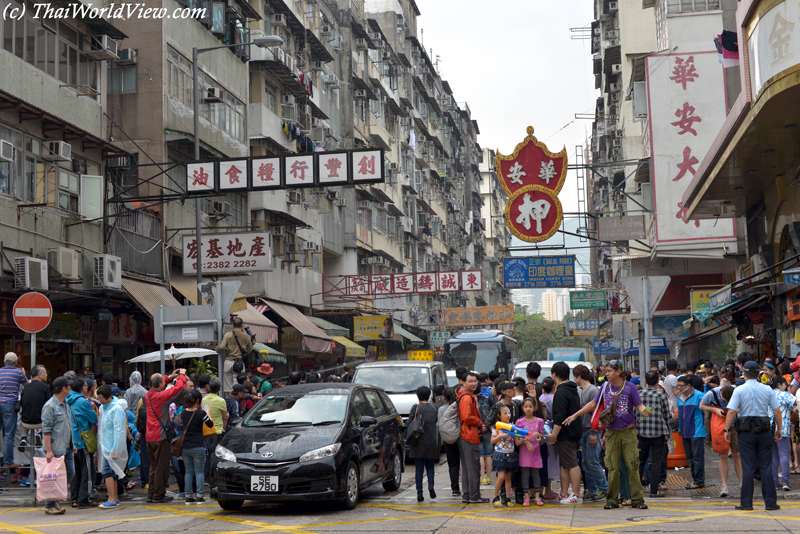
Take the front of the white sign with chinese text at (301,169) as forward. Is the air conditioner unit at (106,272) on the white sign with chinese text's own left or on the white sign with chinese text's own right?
on the white sign with chinese text's own right

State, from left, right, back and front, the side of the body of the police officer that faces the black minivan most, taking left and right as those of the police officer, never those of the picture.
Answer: left

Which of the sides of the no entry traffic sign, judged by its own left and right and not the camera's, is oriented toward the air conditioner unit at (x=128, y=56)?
back

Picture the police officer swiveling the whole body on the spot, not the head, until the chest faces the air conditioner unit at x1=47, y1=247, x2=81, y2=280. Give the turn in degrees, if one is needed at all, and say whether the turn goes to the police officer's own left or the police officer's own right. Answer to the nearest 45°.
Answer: approximately 90° to the police officer's own left

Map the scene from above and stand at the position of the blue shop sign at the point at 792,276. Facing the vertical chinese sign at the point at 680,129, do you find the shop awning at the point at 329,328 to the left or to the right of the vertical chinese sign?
left

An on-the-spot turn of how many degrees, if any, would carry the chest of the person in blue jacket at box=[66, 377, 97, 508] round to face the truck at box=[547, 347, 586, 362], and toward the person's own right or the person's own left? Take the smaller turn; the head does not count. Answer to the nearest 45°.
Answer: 0° — they already face it

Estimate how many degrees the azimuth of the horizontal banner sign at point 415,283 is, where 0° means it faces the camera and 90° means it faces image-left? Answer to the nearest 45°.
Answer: approximately 0°

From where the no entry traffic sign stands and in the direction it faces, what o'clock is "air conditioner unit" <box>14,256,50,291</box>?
The air conditioner unit is roughly at 6 o'clock from the no entry traffic sign.

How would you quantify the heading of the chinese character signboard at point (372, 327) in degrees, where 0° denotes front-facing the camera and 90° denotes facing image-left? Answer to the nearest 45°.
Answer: approximately 0°

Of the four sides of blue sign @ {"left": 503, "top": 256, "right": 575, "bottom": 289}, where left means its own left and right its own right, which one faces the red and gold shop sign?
front
